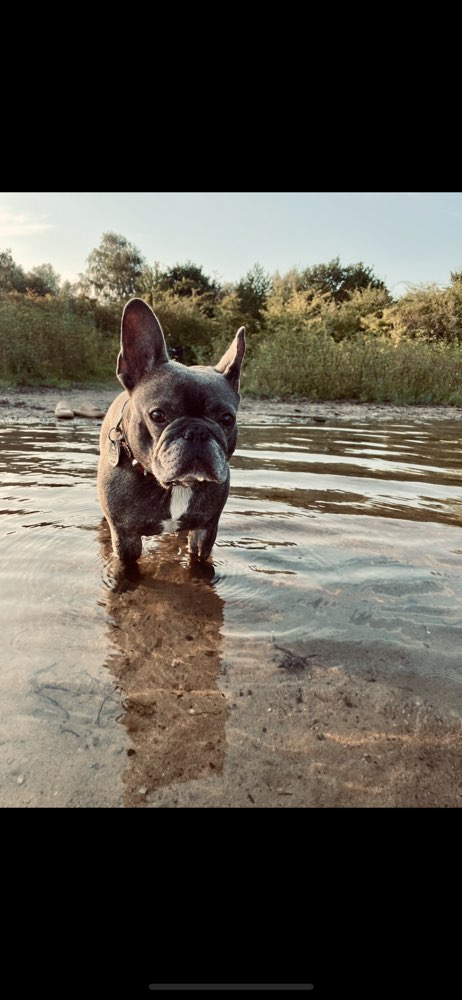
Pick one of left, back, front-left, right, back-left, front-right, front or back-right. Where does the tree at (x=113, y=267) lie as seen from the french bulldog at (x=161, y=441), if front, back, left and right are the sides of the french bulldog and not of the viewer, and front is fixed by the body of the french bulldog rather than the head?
back

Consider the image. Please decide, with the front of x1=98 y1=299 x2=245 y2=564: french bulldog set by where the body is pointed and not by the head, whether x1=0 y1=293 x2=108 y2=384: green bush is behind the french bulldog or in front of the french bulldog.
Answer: behind

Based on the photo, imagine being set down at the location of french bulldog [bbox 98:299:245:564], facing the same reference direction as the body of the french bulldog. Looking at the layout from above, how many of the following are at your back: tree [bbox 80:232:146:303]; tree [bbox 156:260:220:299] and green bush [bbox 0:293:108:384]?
3

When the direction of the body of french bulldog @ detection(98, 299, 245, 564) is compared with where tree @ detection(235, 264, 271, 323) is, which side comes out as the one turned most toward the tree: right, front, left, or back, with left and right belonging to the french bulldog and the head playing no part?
back

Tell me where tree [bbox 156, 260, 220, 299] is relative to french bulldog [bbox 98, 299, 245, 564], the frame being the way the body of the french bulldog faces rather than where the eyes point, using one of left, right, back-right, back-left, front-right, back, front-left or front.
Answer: back

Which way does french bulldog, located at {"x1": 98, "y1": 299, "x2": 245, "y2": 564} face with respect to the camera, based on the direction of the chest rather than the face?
toward the camera

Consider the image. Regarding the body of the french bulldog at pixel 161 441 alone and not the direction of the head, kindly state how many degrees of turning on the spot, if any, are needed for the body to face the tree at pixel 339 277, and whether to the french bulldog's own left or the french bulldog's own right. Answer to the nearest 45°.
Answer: approximately 180°
